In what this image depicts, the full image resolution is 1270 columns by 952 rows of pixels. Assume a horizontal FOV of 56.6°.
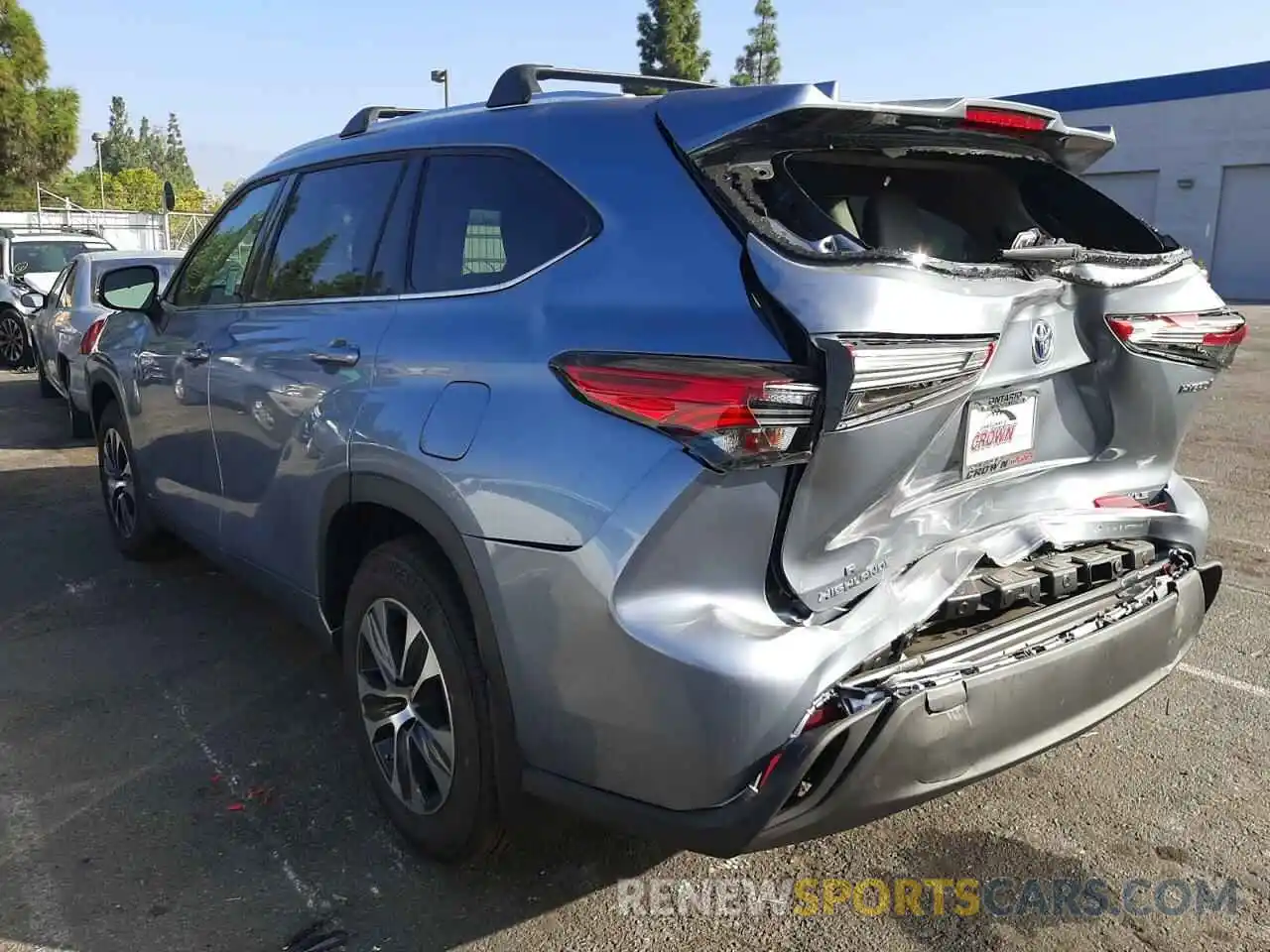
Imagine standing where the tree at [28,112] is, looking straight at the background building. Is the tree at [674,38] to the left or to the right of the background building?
left

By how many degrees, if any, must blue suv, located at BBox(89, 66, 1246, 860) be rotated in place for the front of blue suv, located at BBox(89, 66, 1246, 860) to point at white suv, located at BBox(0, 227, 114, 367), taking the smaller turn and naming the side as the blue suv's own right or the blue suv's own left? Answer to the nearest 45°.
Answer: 0° — it already faces it

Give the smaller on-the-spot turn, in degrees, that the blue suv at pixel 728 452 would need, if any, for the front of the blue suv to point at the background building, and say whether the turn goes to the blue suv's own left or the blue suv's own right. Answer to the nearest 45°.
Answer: approximately 90° to the blue suv's own right

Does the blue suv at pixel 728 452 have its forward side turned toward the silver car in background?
yes

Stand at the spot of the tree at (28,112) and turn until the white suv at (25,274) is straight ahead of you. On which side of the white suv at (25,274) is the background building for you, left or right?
left

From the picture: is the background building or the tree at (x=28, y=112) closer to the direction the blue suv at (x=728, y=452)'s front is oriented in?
the tree

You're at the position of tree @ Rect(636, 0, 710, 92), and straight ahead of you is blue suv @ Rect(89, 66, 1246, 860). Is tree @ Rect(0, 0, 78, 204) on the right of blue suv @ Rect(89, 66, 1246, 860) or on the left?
right

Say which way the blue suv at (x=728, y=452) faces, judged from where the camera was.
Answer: facing away from the viewer and to the left of the viewer

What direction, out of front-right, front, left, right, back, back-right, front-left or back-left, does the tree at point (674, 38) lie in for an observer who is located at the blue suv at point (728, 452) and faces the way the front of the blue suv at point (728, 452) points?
front-right

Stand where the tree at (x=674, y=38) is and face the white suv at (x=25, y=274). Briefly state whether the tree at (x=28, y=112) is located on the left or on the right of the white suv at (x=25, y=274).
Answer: right

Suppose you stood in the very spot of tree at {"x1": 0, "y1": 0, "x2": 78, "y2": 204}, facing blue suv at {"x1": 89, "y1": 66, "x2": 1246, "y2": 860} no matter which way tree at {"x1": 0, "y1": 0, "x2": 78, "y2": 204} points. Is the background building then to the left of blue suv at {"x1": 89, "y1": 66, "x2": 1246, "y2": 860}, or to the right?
left

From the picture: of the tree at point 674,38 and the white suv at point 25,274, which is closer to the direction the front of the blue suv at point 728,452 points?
the white suv
